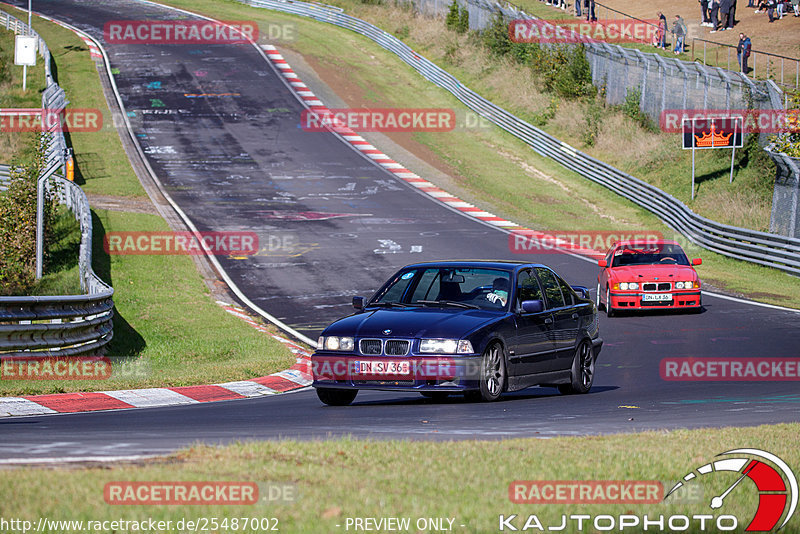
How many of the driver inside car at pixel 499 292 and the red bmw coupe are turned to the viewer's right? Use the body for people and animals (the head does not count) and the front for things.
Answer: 0

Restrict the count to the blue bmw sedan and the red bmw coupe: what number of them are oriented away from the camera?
0

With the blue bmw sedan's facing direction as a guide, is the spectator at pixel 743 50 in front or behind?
behind

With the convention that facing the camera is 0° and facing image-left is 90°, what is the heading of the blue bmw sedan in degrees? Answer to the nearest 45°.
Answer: approximately 45°

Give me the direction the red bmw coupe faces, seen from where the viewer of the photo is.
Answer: facing the viewer

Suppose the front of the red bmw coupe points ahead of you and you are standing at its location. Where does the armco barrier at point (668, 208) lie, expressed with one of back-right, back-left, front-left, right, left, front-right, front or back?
back

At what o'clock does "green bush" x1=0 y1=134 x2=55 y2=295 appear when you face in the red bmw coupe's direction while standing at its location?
The green bush is roughly at 3 o'clock from the red bmw coupe.

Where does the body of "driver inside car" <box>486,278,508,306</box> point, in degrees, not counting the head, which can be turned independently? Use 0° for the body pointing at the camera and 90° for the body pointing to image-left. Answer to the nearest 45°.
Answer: approximately 45°

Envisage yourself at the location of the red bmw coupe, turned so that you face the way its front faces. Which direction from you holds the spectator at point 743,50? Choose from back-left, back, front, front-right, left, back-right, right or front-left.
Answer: back

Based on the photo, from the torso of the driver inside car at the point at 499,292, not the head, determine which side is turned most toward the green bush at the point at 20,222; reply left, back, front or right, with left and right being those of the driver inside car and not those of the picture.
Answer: right

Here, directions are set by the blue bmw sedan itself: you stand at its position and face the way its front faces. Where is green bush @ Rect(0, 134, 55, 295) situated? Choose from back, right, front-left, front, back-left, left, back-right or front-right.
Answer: right

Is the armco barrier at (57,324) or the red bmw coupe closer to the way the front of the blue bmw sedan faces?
the armco barrier

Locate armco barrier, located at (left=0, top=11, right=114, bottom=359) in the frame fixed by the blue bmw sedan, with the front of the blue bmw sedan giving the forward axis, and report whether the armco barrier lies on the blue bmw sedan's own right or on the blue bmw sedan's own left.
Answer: on the blue bmw sedan's own right
